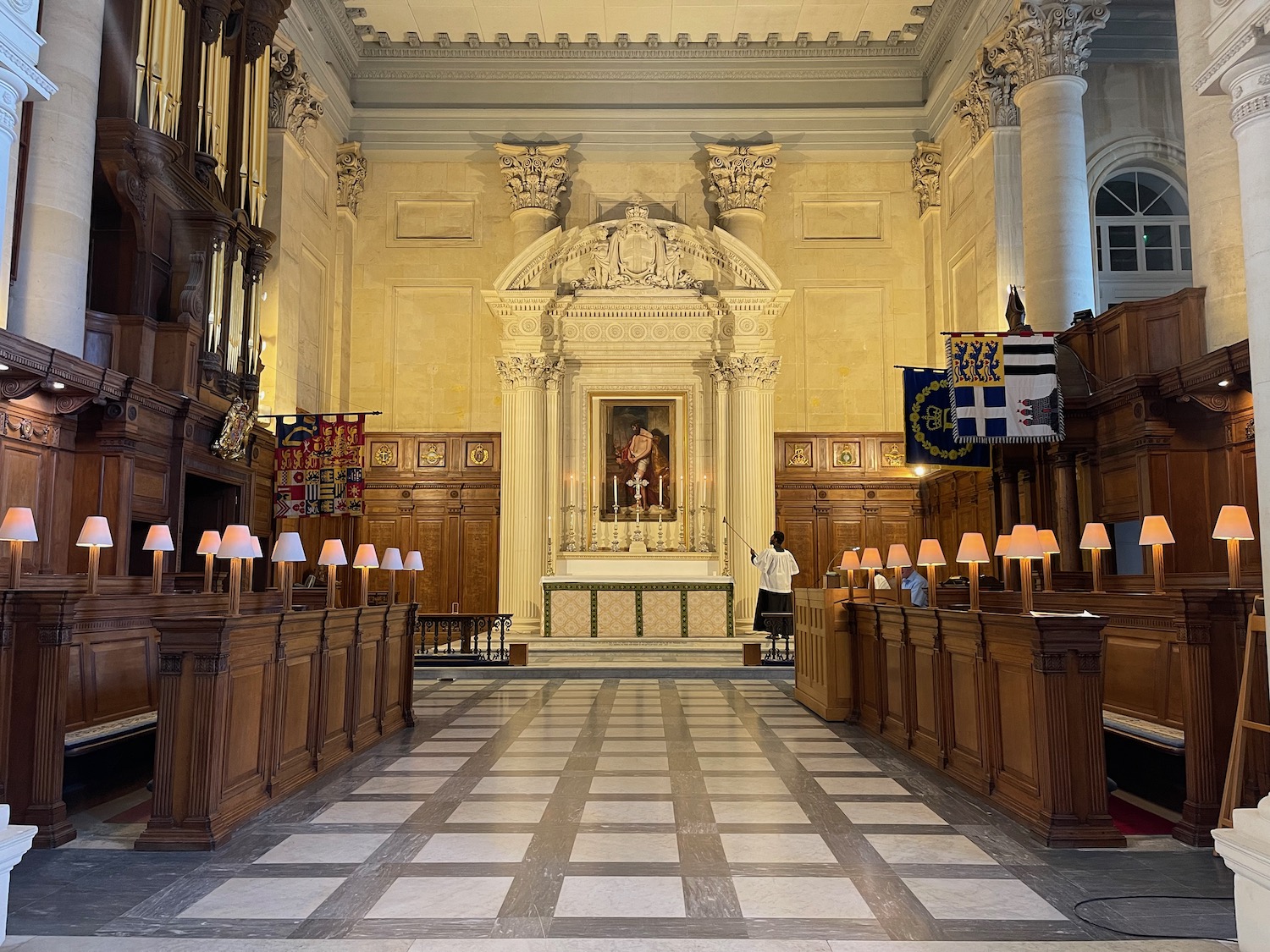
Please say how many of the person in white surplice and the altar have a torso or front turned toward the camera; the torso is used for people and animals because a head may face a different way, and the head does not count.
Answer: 1

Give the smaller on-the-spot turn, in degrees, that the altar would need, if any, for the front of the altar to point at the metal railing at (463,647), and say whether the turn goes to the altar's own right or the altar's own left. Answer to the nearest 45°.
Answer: approximately 90° to the altar's own right

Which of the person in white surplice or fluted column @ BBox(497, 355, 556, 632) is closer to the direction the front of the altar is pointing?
the person in white surplice

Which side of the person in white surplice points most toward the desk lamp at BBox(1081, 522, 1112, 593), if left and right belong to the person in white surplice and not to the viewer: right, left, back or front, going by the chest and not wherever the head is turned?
back

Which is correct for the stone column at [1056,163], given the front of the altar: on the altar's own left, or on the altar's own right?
on the altar's own left

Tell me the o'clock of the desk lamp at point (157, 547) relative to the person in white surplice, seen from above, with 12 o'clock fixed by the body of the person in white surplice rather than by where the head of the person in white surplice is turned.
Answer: The desk lamp is roughly at 9 o'clock from the person in white surplice.

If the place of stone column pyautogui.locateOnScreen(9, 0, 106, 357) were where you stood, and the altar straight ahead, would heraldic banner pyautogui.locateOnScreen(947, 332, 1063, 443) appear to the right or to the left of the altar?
right

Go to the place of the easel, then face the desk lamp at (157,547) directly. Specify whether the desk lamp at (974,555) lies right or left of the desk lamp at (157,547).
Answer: right

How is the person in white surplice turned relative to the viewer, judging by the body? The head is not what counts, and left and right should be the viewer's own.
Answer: facing away from the viewer and to the left of the viewer

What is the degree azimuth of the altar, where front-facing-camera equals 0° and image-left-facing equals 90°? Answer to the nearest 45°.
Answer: approximately 0°
